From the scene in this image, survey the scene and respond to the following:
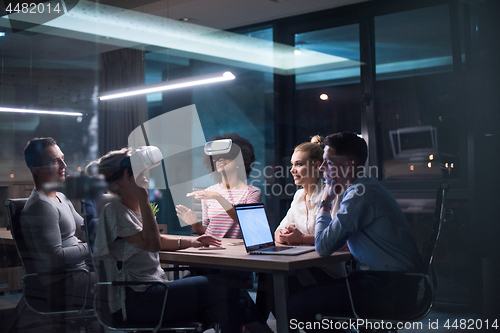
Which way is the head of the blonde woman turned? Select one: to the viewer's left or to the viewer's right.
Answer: to the viewer's left

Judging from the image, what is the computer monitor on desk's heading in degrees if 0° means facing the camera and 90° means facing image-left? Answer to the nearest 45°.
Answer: approximately 0°

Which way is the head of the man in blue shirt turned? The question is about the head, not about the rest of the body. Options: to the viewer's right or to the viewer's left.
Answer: to the viewer's left

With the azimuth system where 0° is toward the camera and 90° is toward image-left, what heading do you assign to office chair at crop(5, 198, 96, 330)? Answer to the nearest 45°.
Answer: approximately 270°

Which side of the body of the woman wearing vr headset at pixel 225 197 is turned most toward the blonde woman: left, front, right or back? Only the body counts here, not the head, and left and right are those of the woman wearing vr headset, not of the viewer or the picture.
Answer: left

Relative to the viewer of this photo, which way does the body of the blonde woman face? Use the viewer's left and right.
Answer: facing the viewer and to the left of the viewer

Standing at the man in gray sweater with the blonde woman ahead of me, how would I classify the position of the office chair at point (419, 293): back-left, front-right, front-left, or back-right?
front-right

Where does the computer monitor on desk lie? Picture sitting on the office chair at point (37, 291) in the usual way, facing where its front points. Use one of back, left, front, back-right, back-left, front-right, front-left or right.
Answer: front

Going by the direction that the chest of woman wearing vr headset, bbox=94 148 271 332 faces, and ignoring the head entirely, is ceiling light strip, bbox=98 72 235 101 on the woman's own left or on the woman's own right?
on the woman's own left

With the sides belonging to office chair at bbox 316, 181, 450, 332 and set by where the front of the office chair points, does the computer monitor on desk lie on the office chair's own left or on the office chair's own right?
on the office chair's own right

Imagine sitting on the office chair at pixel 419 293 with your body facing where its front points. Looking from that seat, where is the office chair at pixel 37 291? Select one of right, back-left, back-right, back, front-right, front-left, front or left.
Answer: front

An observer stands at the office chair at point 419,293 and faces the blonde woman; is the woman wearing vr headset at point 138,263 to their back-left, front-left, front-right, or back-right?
front-left

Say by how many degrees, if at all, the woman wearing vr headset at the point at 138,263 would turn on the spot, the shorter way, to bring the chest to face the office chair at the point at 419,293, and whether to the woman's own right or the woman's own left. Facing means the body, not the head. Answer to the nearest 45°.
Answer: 0° — they already face it

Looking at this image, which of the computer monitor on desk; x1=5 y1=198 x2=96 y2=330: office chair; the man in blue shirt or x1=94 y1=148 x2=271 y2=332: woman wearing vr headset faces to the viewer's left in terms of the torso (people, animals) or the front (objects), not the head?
the man in blue shirt

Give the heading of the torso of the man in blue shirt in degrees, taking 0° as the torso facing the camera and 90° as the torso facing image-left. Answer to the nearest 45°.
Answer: approximately 90°

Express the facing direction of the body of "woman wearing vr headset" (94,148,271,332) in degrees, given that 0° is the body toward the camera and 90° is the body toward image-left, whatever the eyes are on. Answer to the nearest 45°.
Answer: approximately 270°
